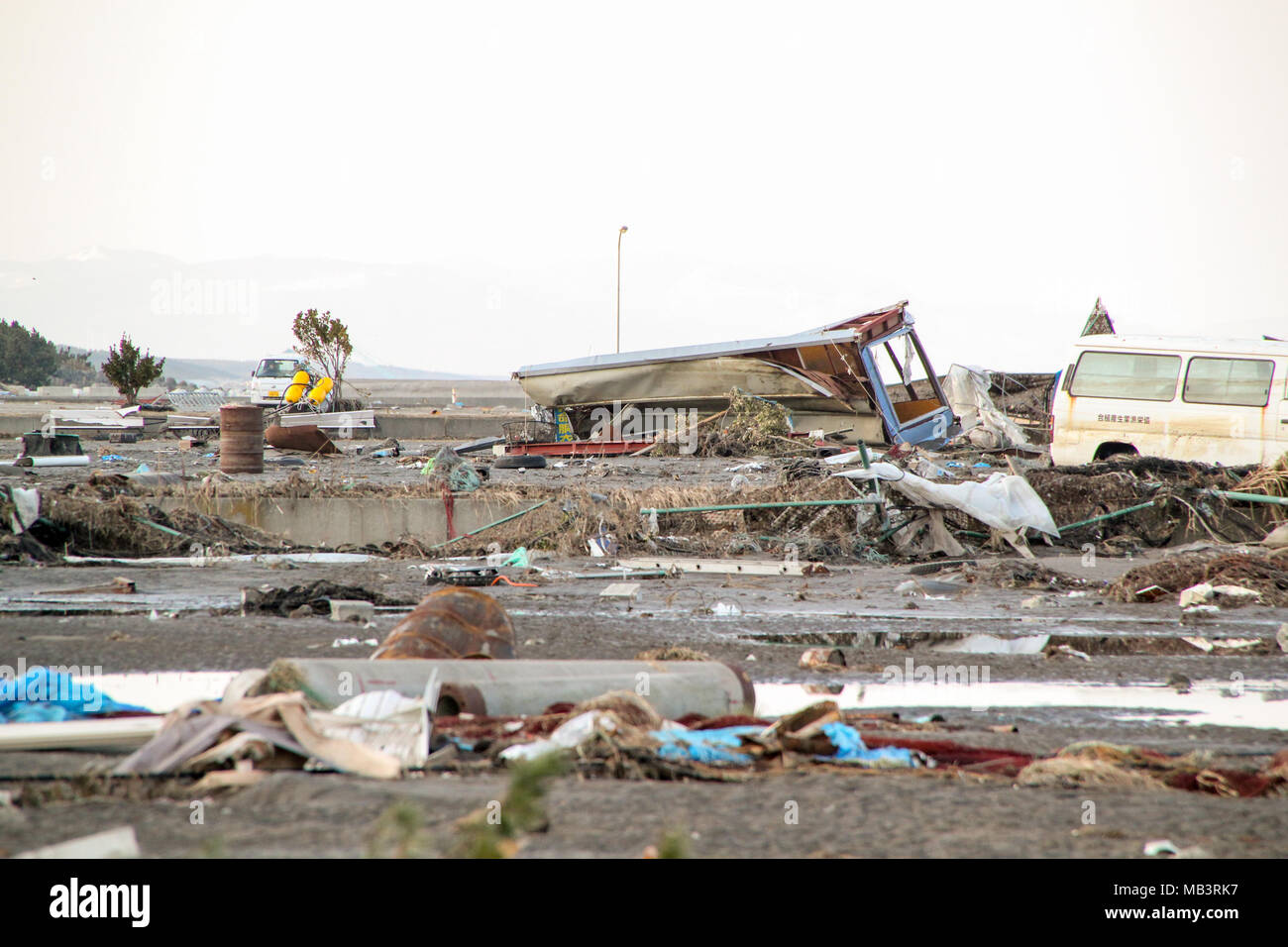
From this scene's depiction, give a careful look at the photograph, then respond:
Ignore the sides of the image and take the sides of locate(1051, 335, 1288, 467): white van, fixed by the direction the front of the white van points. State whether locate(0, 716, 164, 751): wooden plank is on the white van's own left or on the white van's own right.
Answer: on the white van's own right

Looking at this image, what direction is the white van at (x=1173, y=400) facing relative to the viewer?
to the viewer's right

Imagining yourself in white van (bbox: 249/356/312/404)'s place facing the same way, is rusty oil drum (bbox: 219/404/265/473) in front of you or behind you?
in front

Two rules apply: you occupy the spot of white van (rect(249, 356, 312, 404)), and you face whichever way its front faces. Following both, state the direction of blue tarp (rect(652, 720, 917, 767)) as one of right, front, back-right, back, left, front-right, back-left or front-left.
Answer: front-left

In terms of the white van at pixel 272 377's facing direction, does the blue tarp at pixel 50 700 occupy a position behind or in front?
in front

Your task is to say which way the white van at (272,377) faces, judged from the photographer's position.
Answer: facing the viewer and to the left of the viewer

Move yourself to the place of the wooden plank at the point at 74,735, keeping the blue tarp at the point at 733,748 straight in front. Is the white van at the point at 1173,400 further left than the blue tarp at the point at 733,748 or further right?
left

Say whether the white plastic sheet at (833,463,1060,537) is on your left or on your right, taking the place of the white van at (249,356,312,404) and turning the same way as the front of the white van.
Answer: on your left

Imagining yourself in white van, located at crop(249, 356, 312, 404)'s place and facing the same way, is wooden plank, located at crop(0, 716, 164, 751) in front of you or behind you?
in front

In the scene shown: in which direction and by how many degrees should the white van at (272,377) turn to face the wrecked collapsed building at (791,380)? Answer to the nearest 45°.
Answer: approximately 90° to its left

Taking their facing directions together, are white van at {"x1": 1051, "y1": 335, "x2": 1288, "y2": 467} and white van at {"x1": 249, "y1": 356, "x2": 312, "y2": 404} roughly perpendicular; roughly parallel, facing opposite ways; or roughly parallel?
roughly perpendicular
